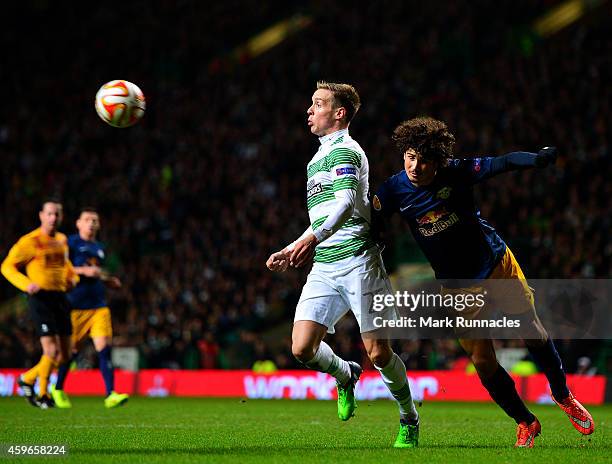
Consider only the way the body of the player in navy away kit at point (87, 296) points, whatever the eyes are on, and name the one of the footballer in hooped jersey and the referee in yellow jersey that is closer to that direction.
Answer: the footballer in hooped jersey

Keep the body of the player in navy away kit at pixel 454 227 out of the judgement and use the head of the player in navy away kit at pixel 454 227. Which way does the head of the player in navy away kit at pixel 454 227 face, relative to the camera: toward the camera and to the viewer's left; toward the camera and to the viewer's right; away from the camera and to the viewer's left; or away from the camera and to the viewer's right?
toward the camera and to the viewer's left

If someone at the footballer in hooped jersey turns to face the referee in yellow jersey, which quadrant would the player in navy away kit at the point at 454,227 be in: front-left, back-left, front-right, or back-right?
back-right

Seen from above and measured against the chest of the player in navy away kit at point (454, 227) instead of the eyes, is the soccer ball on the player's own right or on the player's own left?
on the player's own right

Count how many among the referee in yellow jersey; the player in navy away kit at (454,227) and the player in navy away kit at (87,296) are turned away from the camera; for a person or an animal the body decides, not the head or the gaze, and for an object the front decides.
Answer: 0

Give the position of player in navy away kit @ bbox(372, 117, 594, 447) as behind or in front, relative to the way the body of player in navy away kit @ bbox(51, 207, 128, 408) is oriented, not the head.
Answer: in front

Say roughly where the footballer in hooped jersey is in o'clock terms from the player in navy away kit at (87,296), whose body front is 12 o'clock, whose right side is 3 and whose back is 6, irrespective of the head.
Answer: The footballer in hooped jersey is roughly at 1 o'clock from the player in navy away kit.

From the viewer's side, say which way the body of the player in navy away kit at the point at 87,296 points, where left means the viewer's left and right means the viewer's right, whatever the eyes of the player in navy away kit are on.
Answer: facing the viewer and to the right of the viewer

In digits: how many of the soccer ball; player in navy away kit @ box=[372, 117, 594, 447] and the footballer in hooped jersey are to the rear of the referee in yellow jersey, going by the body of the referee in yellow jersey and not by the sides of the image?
0

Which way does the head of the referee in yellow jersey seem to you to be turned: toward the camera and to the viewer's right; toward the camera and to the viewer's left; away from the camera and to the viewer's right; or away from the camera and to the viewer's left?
toward the camera and to the viewer's right

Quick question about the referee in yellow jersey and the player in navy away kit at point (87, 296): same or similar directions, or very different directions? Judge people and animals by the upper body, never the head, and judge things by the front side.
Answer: same or similar directions

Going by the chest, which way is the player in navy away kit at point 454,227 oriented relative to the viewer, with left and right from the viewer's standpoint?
facing the viewer and to the left of the viewer

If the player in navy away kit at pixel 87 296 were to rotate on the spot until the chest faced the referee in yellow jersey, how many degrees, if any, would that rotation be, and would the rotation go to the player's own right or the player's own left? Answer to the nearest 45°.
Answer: approximately 90° to the player's own right

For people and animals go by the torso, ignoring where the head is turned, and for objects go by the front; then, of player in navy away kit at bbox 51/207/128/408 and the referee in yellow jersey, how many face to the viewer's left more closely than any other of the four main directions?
0

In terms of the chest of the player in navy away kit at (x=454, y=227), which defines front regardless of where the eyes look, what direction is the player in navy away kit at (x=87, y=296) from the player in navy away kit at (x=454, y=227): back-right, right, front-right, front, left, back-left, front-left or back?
right

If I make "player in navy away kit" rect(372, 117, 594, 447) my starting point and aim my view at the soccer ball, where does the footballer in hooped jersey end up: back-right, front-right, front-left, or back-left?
front-left

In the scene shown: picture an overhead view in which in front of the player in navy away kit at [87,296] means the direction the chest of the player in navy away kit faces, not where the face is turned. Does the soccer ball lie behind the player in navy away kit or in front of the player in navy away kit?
in front

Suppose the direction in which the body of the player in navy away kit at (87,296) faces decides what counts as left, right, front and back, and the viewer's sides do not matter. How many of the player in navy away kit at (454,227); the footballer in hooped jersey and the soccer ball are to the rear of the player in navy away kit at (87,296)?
0
